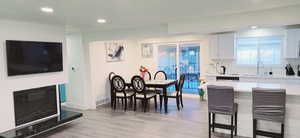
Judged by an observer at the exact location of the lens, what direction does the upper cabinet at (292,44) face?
facing the viewer

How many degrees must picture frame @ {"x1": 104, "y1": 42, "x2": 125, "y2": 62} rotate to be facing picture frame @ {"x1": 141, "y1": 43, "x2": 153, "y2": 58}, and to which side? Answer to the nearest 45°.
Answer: approximately 135° to its left

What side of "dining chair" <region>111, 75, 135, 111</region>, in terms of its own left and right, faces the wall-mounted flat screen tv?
back

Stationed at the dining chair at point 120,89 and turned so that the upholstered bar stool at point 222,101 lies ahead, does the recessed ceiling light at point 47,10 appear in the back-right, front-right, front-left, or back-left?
front-right

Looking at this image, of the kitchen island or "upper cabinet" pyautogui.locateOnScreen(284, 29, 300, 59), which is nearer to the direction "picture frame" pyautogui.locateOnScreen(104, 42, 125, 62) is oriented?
the kitchen island

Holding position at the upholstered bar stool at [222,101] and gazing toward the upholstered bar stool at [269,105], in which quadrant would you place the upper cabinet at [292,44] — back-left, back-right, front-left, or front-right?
front-left

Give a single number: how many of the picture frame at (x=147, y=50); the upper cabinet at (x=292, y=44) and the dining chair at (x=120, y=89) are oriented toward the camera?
2

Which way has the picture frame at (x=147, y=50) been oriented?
toward the camera

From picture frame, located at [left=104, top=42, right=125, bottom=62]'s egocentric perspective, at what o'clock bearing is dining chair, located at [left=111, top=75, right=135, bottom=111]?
The dining chair is roughly at 12 o'clock from the picture frame.

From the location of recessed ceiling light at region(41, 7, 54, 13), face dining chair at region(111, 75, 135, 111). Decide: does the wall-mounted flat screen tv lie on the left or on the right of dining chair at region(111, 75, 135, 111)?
left

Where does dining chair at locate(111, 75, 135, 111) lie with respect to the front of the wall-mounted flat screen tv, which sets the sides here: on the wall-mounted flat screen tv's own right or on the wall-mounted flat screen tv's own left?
on the wall-mounted flat screen tv's own left

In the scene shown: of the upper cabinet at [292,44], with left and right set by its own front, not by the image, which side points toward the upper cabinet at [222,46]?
right

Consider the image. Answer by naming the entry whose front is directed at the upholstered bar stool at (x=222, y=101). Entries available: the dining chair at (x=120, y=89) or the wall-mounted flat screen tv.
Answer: the wall-mounted flat screen tv

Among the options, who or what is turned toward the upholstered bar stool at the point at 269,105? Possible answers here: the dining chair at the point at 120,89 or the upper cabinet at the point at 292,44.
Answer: the upper cabinet

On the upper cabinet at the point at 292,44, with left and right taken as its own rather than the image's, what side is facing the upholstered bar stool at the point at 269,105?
front

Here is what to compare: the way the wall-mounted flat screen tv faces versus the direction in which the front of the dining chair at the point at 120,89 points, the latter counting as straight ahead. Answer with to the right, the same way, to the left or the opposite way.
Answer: to the right

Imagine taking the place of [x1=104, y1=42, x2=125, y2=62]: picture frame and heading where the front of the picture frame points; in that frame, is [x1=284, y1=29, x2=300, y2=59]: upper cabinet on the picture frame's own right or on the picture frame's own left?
on the picture frame's own left
